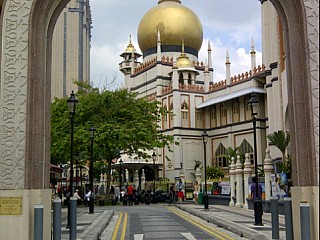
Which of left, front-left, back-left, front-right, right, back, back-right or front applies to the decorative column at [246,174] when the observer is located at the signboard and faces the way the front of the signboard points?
back-left

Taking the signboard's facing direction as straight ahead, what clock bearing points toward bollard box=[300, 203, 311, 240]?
The bollard is roughly at 10 o'clock from the signboard.

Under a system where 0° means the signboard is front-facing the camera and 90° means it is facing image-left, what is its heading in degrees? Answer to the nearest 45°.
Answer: approximately 0°

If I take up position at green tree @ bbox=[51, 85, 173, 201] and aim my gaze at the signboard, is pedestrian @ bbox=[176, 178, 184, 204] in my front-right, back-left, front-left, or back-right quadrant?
front-left

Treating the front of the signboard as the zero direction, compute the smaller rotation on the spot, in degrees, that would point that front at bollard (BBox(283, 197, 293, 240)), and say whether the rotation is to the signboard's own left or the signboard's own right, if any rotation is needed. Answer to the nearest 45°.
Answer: approximately 90° to the signboard's own left

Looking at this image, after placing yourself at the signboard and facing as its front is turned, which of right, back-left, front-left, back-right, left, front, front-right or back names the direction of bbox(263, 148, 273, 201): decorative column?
back-left

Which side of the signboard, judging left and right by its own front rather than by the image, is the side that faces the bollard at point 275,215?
left

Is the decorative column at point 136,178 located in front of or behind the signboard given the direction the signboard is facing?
behind

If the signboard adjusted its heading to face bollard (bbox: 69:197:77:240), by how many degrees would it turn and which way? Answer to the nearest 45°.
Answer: approximately 135° to its left
